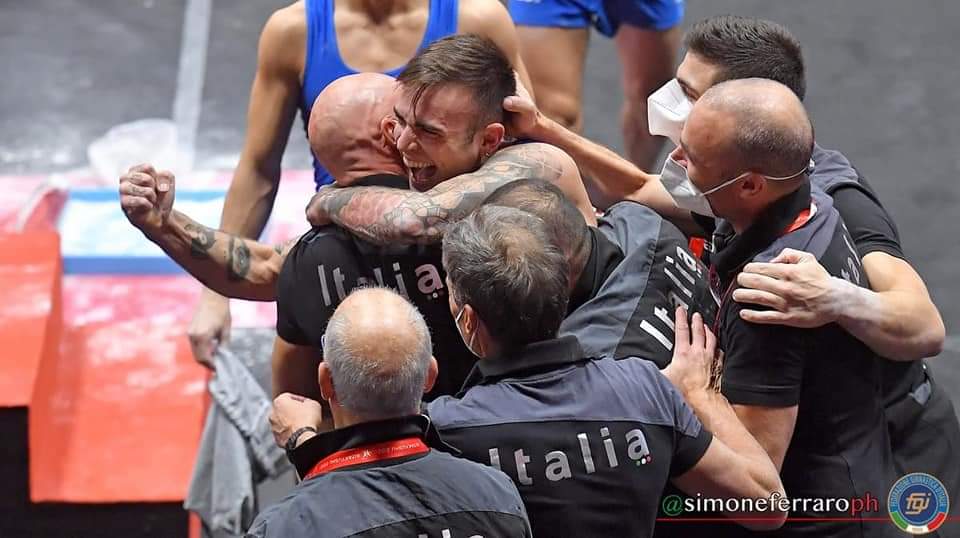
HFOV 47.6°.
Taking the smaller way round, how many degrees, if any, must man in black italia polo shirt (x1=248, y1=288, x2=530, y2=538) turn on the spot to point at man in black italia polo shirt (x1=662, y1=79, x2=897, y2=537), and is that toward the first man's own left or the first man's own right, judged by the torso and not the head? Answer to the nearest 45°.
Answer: approximately 90° to the first man's own right

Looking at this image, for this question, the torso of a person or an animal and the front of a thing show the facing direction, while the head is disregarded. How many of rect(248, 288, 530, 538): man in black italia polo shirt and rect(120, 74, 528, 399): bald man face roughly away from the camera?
2

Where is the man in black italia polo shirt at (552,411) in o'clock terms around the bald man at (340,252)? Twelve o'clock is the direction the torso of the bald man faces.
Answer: The man in black italia polo shirt is roughly at 5 o'clock from the bald man.

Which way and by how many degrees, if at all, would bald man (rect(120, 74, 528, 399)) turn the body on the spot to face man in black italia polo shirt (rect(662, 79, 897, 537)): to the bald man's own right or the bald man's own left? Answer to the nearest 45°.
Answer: approximately 135° to the bald man's own right

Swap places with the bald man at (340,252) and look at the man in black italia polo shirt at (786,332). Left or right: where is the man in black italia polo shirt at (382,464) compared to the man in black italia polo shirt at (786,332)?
right

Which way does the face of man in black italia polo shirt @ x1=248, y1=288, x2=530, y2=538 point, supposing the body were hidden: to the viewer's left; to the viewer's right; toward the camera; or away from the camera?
away from the camera

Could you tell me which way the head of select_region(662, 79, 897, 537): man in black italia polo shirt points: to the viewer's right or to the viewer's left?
to the viewer's left

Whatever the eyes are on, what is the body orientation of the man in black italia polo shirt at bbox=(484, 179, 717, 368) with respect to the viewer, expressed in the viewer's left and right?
facing away from the viewer and to the left of the viewer

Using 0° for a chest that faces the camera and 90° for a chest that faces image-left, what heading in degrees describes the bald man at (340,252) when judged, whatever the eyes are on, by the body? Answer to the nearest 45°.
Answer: approximately 180°

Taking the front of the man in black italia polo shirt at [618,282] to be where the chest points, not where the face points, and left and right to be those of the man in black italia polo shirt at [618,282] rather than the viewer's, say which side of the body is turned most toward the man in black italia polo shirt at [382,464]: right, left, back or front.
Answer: left

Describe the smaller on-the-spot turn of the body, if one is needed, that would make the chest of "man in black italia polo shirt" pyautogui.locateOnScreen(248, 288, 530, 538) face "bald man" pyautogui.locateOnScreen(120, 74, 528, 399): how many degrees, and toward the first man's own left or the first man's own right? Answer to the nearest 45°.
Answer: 0° — they already face them

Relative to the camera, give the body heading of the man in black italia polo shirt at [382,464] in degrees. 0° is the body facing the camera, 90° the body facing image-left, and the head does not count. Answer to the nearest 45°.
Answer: approximately 180°

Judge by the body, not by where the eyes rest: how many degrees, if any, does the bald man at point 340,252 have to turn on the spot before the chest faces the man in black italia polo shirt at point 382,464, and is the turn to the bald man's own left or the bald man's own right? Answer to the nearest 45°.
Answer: approximately 180°
